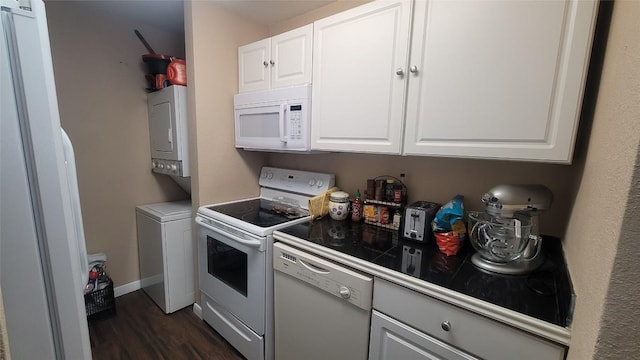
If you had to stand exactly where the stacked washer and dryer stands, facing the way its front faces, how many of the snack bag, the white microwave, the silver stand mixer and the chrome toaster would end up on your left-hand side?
4

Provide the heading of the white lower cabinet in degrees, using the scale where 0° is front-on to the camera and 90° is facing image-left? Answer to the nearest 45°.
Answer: approximately 45°

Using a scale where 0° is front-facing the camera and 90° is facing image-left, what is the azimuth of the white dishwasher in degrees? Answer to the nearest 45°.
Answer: approximately 45°

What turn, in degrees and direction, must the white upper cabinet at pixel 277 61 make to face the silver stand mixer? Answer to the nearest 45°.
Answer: approximately 90° to its left

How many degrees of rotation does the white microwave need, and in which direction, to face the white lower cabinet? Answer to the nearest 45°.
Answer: approximately 90° to its left

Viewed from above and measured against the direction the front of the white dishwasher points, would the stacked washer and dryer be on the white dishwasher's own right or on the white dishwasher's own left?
on the white dishwasher's own right

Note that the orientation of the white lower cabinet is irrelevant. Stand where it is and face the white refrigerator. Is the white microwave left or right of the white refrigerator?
right

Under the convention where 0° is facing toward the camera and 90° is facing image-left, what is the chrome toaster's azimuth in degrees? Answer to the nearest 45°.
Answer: approximately 45°

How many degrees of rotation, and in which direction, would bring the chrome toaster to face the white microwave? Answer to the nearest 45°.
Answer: approximately 45° to its right
